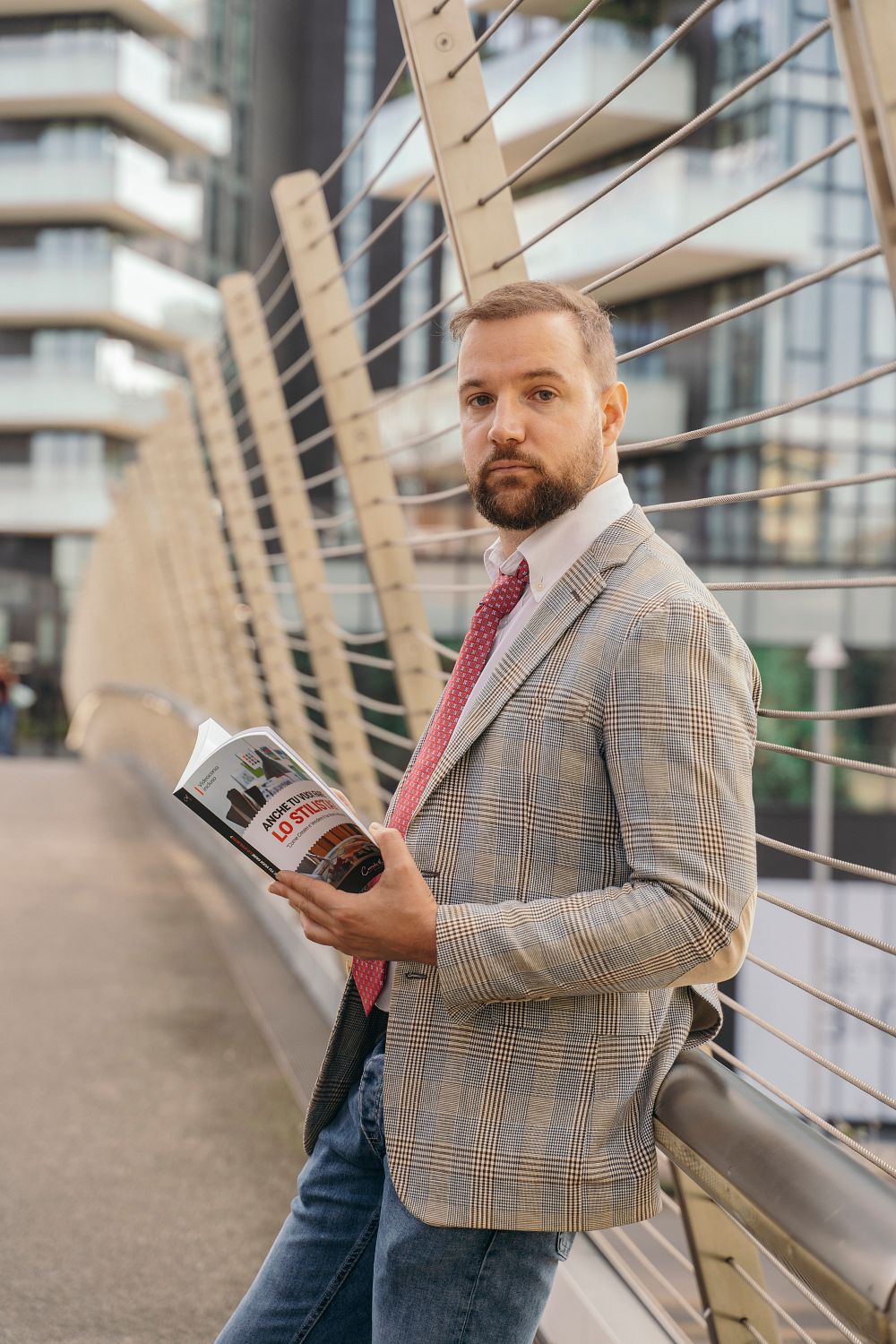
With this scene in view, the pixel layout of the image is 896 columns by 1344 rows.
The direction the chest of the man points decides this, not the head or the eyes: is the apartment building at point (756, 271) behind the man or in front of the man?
behind

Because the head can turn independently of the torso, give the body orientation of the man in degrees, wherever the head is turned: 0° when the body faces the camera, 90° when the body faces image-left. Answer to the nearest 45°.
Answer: approximately 45°

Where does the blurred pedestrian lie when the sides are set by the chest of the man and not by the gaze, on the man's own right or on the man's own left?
on the man's own right

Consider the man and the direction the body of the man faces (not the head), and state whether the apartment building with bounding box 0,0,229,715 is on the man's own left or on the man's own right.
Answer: on the man's own right
